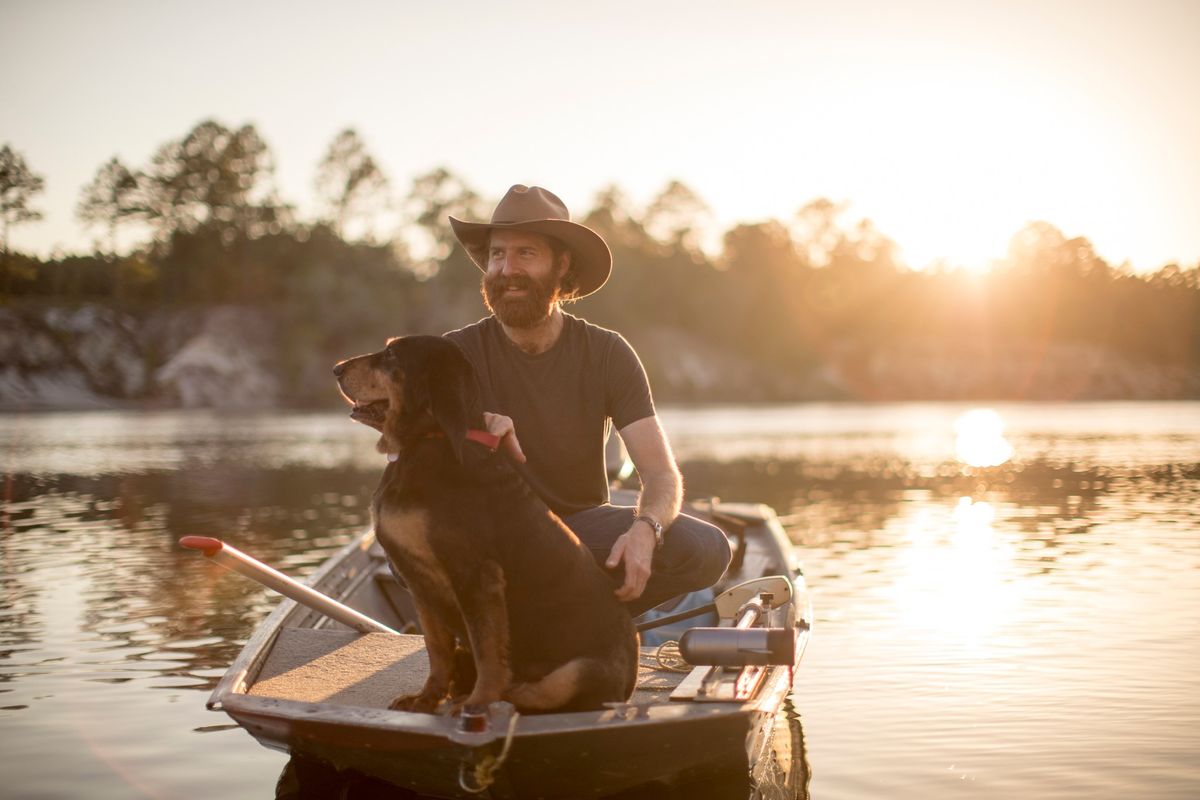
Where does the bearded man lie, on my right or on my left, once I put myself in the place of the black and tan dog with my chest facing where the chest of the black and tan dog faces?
on my right

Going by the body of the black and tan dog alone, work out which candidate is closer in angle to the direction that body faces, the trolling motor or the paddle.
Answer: the paddle

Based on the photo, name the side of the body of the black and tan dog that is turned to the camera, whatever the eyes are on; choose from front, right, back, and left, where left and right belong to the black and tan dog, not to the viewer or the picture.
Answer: left

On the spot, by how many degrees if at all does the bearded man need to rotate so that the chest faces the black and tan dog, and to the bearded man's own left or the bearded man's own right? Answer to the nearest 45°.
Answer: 0° — they already face it

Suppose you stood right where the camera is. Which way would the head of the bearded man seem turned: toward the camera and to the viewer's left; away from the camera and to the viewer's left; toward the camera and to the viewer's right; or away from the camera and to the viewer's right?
toward the camera and to the viewer's left

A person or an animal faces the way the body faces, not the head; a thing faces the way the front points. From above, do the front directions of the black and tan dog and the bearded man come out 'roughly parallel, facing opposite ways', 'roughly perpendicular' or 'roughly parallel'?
roughly perpendicular

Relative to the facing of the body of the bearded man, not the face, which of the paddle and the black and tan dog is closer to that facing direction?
the black and tan dog

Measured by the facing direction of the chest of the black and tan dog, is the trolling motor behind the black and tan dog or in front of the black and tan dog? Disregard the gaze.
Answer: behind

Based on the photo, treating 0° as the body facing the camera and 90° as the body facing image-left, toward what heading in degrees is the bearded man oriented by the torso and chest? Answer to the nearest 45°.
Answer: approximately 0°

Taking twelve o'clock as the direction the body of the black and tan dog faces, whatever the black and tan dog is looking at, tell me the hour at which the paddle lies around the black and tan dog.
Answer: The paddle is roughly at 2 o'clock from the black and tan dog.
